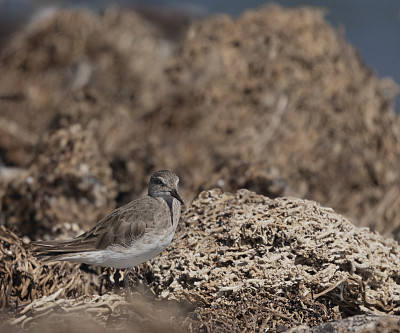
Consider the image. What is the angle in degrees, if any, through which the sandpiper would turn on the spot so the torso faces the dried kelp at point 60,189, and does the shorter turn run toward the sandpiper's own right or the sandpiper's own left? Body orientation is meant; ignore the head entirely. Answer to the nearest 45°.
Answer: approximately 90° to the sandpiper's own left

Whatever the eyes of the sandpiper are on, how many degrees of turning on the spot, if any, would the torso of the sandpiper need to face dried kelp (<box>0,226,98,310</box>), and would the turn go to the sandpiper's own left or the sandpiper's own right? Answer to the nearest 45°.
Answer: approximately 135° to the sandpiper's own left

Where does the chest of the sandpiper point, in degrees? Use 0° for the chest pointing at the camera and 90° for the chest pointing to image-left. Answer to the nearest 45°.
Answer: approximately 270°

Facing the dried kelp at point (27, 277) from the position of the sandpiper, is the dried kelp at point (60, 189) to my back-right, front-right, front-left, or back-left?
front-right

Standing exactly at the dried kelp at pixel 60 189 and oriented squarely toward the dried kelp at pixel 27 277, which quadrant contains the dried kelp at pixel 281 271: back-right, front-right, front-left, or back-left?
front-left

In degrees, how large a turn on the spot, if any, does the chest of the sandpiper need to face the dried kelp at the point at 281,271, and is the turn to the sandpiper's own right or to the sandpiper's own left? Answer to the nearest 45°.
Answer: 0° — it already faces it
